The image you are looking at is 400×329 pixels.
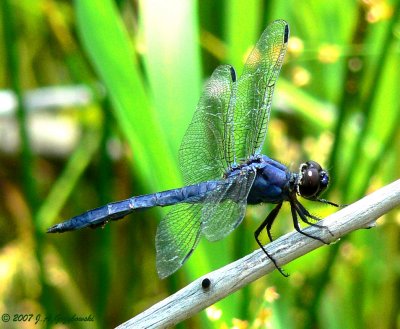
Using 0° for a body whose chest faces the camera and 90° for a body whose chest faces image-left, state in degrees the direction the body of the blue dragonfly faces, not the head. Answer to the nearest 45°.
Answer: approximately 270°
